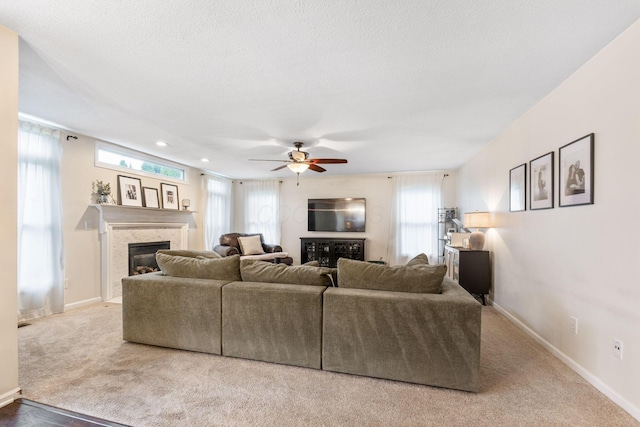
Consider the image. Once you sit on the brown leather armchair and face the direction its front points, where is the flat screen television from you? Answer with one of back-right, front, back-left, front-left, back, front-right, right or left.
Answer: front-left

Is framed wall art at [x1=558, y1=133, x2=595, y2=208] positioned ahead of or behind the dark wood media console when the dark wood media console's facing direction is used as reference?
ahead

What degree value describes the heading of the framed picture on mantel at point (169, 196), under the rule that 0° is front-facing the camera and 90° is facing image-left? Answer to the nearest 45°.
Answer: approximately 315°

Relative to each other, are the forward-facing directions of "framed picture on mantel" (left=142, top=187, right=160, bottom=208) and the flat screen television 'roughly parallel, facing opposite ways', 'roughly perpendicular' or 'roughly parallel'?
roughly perpendicular

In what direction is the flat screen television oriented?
toward the camera

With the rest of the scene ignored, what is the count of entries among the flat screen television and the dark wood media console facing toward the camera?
2

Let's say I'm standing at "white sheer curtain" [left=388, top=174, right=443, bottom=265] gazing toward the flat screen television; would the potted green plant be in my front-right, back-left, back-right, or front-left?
front-left

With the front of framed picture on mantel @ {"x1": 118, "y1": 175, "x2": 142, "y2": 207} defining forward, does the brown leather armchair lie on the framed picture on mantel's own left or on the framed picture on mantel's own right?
on the framed picture on mantel's own left

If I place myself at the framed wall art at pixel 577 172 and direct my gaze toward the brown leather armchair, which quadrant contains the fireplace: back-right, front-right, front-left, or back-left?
front-left

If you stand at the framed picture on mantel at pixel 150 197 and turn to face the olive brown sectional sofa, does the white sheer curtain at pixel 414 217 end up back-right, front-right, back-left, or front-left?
front-left

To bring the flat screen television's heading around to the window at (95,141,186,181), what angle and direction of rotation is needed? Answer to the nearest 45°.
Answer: approximately 45° to its right

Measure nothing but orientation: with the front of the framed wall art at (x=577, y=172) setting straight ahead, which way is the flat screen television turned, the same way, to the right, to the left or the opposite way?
to the left

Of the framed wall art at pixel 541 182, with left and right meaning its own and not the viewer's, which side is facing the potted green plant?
front

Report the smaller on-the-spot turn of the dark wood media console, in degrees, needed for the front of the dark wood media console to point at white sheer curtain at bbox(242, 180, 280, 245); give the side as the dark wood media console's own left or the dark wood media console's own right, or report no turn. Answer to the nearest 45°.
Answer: approximately 90° to the dark wood media console's own right

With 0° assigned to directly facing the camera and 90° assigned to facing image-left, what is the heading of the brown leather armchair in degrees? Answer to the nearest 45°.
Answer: approximately 315°

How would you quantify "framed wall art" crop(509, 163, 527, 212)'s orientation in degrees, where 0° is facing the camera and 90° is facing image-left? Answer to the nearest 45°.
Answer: approximately 45°

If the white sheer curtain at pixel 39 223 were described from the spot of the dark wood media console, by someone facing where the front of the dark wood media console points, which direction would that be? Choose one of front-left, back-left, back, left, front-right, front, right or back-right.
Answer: front-right

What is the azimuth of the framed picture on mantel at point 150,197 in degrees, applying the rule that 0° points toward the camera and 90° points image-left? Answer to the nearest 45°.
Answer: approximately 315°

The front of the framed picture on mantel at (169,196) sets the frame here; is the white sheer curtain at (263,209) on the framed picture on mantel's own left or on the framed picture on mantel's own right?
on the framed picture on mantel's own left
